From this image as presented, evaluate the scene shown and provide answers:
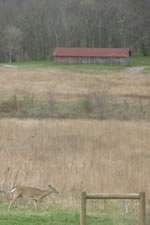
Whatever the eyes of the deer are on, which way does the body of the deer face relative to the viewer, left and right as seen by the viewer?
facing to the right of the viewer

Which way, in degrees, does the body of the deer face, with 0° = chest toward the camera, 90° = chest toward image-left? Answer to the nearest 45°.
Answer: approximately 270°
